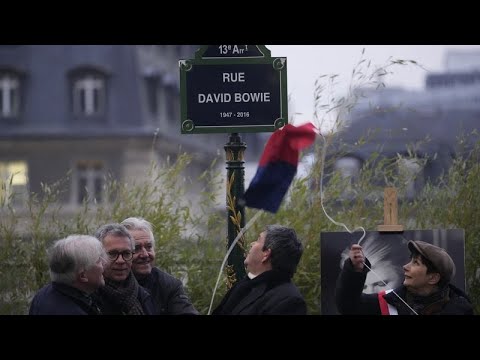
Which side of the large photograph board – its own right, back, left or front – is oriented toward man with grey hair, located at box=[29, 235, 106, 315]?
right

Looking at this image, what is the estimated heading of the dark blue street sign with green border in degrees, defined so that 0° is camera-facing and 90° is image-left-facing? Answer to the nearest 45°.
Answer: approximately 0°

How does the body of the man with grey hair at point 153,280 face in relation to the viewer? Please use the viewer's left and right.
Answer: facing the viewer and to the right of the viewer

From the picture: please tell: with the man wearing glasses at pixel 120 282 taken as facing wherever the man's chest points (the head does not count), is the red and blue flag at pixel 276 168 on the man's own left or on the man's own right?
on the man's own left

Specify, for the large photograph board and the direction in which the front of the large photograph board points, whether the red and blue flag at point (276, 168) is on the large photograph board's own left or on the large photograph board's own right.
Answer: on the large photograph board's own right

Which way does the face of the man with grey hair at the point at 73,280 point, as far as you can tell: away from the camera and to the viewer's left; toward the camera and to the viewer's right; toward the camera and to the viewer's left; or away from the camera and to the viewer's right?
away from the camera and to the viewer's right

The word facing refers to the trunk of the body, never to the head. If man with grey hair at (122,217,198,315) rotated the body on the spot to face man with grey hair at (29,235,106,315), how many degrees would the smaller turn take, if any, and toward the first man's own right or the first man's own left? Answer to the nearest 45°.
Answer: approximately 90° to the first man's own right

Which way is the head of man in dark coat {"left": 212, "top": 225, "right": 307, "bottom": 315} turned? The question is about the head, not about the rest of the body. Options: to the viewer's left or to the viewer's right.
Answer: to the viewer's left

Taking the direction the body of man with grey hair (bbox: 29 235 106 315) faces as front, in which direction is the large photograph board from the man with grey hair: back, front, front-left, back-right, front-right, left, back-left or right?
front-right

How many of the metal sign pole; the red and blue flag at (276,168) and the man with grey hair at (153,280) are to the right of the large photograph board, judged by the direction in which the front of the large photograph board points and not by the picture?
3

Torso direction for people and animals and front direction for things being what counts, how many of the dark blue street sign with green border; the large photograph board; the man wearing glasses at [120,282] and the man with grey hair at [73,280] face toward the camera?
3
